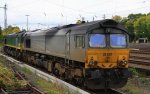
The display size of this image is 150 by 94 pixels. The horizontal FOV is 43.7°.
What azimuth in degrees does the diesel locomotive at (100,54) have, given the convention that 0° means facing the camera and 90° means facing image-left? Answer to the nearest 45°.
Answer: approximately 315°
